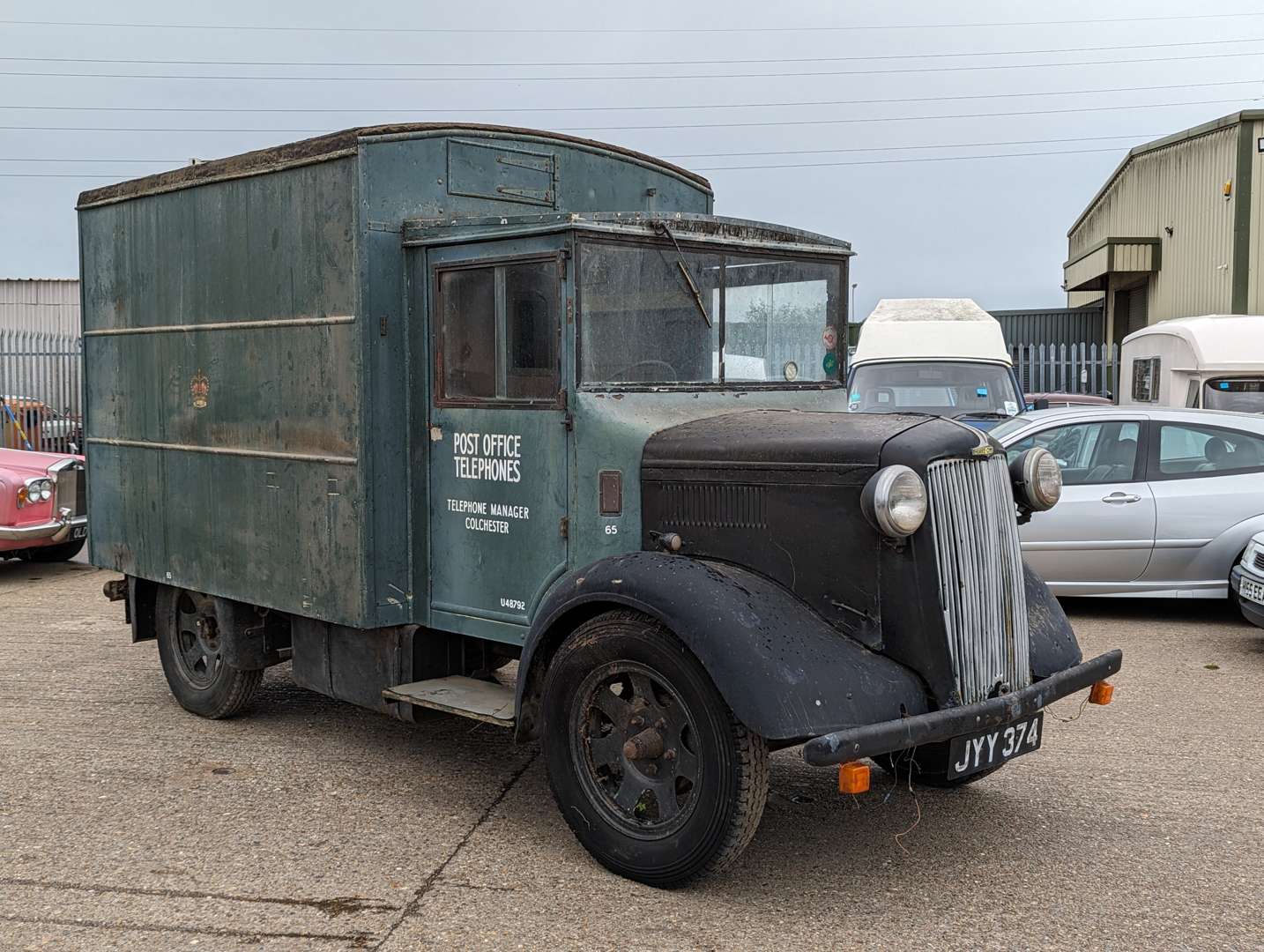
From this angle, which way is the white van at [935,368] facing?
toward the camera

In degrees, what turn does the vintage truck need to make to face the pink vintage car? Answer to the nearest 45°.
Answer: approximately 180°

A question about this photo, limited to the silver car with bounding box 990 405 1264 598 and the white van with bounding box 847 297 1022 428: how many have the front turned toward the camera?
1

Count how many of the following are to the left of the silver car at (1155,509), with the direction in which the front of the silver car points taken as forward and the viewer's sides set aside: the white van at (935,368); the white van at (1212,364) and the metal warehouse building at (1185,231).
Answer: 0

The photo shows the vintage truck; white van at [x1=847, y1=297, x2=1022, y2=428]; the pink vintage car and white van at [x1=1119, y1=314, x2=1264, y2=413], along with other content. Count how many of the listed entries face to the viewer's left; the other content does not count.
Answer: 0

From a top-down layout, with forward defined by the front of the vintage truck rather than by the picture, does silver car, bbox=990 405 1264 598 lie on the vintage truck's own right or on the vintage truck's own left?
on the vintage truck's own left

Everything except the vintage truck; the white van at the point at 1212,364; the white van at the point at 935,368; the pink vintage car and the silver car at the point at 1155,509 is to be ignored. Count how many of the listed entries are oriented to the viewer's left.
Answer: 1

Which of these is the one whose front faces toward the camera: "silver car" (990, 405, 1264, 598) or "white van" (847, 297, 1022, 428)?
the white van

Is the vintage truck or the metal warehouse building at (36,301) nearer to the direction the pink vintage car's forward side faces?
the vintage truck

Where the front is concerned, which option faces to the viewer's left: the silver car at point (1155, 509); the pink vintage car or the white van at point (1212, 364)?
the silver car

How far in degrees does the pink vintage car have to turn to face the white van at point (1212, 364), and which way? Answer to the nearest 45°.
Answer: approximately 45° to its left

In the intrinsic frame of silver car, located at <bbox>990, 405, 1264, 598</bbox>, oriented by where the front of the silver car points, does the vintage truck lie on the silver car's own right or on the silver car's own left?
on the silver car's own left

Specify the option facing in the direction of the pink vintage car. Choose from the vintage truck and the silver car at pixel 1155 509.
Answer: the silver car

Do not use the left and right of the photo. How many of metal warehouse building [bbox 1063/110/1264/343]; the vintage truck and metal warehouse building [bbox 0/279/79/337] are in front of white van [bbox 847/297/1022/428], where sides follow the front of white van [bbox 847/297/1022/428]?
1

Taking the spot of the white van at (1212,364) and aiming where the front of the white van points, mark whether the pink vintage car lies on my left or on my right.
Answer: on my right

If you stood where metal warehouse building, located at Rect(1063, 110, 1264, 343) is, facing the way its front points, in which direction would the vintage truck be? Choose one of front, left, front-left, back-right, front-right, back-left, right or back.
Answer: front-left

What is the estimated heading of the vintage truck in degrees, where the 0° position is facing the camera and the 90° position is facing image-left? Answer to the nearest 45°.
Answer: approximately 315°

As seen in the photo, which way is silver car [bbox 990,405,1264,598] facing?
to the viewer's left

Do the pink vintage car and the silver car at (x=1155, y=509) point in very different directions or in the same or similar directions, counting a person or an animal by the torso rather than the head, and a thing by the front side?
very different directions

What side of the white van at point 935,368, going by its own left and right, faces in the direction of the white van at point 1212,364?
left

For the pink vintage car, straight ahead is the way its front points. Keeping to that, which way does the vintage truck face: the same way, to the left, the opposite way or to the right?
the same way
